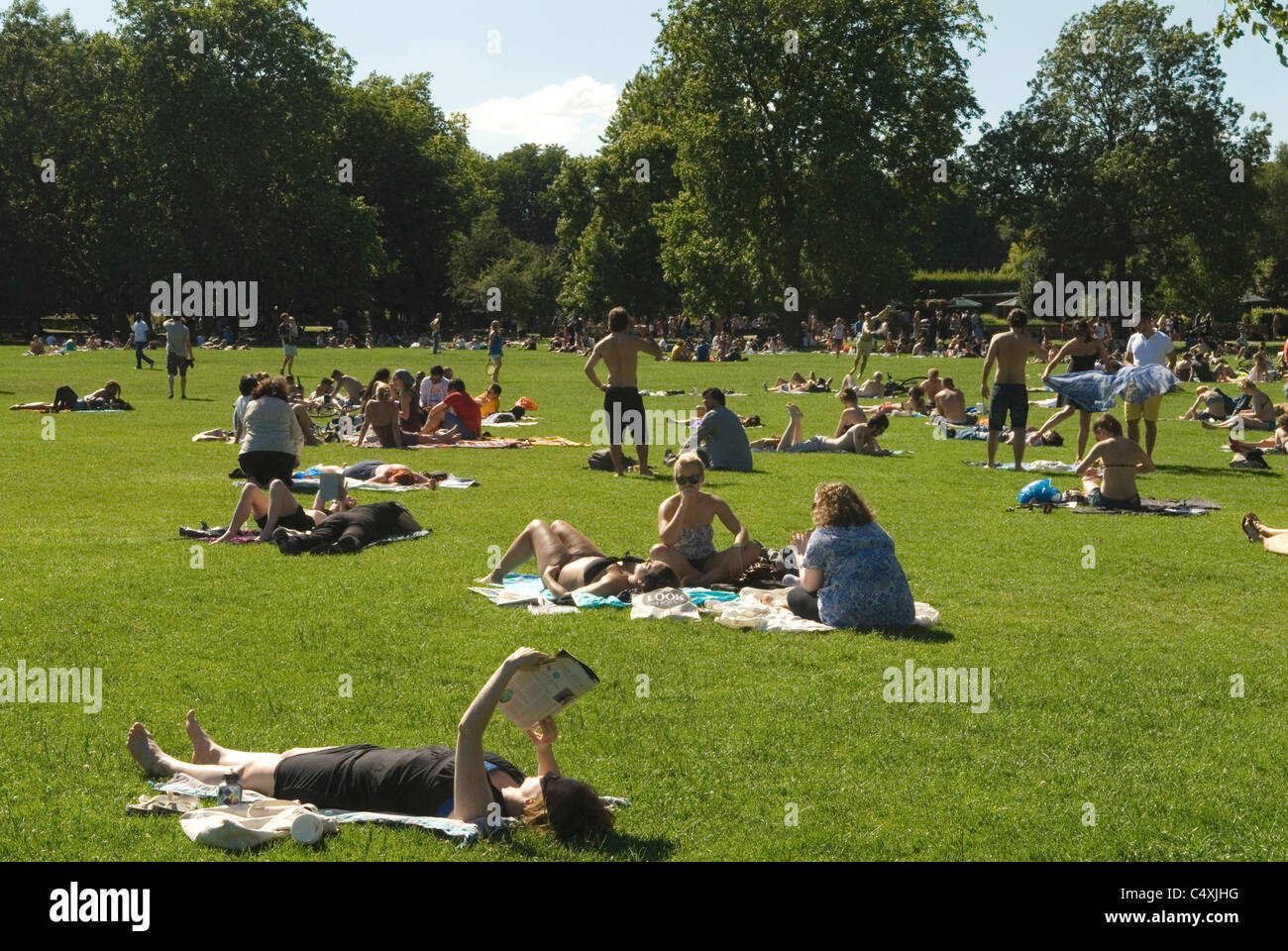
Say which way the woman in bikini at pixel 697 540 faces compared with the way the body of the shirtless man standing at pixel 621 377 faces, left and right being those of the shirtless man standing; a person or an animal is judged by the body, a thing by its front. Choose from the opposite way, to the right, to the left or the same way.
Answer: the opposite way

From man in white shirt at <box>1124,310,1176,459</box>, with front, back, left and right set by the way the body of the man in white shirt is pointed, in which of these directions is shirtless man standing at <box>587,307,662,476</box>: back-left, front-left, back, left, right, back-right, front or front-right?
front-right

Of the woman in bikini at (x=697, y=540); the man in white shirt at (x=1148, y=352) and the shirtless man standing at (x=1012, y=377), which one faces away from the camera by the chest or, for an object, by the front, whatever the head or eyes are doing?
the shirtless man standing

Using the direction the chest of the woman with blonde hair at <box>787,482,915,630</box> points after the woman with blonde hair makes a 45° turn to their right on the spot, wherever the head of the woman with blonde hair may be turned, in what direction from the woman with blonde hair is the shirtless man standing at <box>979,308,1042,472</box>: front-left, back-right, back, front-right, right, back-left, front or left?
front

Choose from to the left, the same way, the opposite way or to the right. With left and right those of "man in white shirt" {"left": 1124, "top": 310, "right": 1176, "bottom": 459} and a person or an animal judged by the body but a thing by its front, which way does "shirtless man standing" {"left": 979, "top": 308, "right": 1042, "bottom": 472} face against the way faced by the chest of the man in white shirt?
the opposite way

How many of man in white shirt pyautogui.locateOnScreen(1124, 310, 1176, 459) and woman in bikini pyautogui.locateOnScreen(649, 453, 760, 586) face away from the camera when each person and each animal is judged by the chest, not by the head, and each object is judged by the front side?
0

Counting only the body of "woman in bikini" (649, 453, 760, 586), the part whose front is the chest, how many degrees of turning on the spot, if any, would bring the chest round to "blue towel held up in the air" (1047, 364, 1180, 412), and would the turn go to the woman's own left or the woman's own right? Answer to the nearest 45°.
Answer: approximately 135° to the woman's own left

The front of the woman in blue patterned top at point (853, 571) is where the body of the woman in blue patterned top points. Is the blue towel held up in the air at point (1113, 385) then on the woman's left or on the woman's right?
on the woman's right

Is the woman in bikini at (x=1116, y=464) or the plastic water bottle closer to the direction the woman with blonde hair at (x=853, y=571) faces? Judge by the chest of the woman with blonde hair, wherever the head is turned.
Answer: the woman in bikini

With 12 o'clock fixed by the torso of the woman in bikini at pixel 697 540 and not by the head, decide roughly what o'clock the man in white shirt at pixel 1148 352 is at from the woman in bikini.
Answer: The man in white shirt is roughly at 7 o'clock from the woman in bikini.

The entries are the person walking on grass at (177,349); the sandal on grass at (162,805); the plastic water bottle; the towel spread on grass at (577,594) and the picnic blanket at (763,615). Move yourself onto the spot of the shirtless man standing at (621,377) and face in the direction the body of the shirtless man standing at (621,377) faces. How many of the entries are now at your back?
4

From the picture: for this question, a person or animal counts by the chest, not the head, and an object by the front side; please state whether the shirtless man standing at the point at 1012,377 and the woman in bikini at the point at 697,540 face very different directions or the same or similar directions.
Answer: very different directions
